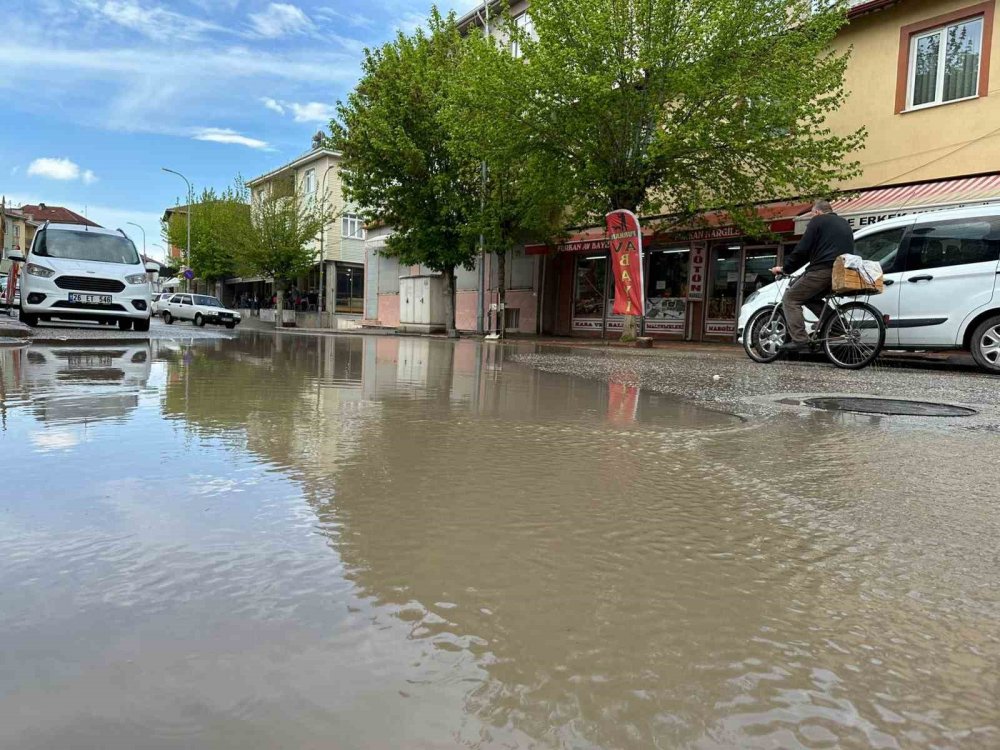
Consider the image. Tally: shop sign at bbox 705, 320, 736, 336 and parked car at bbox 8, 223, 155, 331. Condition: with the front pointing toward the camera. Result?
2

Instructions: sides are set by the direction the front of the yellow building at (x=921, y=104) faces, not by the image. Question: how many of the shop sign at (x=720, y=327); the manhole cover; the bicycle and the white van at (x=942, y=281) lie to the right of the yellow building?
1

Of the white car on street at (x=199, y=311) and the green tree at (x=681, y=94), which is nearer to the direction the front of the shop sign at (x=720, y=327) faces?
the green tree

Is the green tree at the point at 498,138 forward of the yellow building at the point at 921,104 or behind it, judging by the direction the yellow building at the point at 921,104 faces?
forward

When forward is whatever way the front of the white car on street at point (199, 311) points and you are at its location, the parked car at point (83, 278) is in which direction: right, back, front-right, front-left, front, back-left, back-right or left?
front-right

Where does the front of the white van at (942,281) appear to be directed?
to the viewer's left

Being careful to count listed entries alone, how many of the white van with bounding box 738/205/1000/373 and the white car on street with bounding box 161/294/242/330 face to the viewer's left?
1

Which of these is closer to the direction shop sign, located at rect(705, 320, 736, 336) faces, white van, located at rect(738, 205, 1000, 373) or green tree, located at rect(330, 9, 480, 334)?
the white van

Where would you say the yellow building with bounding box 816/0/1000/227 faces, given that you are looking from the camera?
facing the viewer and to the left of the viewer

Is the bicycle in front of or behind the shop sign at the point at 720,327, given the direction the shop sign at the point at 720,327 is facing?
in front

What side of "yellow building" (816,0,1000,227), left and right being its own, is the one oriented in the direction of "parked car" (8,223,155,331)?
front

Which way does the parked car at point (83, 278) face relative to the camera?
toward the camera
